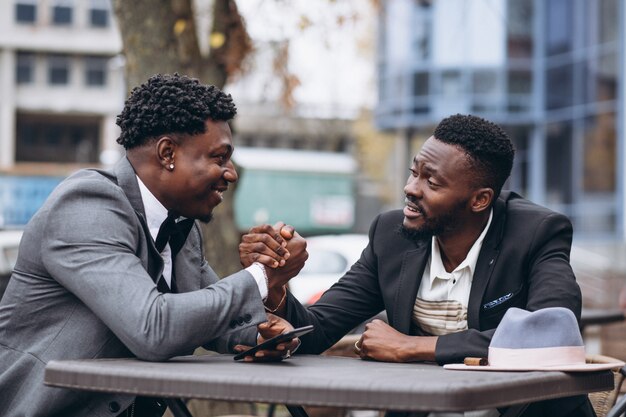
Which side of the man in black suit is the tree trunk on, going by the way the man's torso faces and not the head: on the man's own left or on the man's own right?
on the man's own right

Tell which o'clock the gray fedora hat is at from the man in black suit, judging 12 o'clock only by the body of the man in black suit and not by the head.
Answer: The gray fedora hat is roughly at 10 o'clock from the man in black suit.

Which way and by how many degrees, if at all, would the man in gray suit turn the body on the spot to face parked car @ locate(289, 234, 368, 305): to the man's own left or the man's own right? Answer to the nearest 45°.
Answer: approximately 90° to the man's own left

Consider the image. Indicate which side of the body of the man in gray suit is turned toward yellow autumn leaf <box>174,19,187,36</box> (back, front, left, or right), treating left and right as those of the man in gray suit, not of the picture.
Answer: left

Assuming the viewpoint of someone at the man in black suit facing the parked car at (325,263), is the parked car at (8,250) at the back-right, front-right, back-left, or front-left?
front-left

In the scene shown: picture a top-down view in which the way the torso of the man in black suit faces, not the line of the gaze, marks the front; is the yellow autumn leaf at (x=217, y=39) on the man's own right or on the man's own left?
on the man's own right

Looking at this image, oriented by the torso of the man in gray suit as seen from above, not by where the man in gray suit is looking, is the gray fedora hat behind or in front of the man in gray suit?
in front

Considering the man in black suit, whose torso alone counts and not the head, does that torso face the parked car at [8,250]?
no

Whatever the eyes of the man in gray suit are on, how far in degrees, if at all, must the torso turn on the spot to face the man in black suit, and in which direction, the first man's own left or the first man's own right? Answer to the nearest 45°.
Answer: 0° — they already face them

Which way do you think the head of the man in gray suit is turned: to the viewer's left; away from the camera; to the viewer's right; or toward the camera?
to the viewer's right

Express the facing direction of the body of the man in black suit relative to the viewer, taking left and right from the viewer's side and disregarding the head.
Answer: facing the viewer and to the left of the viewer

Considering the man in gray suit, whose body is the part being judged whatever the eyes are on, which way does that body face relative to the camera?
to the viewer's right
